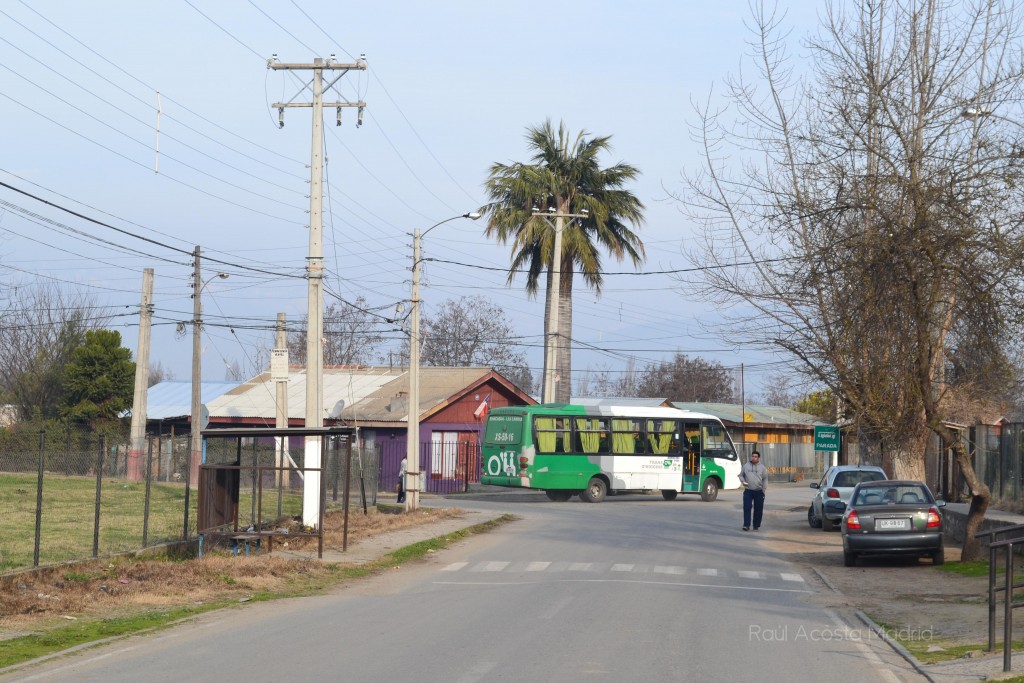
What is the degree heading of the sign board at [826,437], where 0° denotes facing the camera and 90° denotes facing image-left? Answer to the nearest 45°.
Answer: approximately 0°

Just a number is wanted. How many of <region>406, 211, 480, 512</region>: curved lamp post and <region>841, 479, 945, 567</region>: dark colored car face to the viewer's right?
1

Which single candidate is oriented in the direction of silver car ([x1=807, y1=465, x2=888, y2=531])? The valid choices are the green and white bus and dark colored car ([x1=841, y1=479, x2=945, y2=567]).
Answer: dark colored car ([x1=841, y1=479, x2=945, y2=567])

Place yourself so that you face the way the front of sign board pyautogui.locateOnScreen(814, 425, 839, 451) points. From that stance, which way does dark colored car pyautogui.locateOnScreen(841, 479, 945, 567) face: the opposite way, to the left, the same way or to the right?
the opposite way

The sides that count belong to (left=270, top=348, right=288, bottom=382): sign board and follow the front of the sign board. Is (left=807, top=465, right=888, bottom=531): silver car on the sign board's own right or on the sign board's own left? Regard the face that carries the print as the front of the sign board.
on the sign board's own left

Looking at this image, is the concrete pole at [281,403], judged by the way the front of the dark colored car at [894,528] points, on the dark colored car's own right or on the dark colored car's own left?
on the dark colored car's own left

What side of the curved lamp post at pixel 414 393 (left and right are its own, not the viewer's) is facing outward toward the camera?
right

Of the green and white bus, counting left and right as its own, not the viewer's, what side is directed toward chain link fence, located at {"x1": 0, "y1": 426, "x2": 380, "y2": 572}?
back

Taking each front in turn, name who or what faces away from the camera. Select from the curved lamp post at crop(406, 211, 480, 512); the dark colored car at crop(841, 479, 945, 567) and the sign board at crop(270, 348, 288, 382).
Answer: the dark colored car

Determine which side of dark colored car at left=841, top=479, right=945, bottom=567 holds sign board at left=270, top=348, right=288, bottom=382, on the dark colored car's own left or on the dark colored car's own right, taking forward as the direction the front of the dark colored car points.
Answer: on the dark colored car's own left

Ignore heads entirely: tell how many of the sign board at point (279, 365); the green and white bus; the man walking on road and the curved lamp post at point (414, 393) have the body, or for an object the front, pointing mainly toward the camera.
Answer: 2

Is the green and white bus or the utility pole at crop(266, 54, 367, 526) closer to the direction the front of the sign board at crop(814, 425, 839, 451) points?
the utility pole
